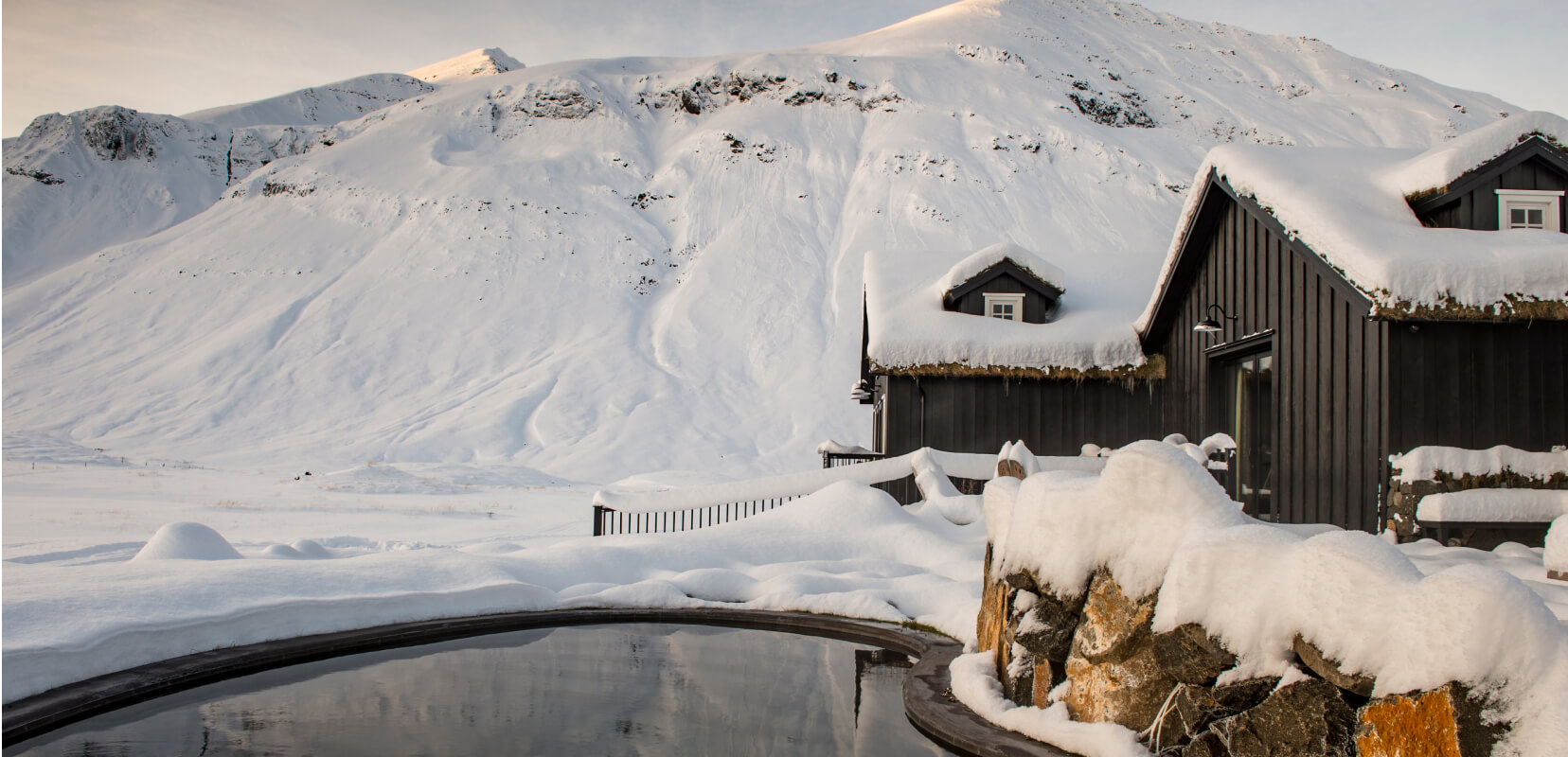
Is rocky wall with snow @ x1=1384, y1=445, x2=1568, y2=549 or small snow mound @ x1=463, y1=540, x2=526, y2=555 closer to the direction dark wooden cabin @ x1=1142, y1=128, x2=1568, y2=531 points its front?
the small snow mound

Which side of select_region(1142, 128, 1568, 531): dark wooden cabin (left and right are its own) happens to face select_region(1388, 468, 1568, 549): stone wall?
left

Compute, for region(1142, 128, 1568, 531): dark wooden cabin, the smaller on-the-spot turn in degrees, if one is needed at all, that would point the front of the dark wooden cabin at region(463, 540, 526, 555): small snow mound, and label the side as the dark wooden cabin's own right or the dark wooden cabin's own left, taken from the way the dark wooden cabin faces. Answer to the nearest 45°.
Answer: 0° — it already faces it

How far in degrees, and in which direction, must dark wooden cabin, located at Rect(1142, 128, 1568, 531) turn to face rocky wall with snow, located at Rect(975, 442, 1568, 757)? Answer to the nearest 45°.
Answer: approximately 45° to its left

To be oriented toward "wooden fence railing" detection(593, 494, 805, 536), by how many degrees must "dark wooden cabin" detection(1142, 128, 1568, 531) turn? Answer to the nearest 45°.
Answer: approximately 45° to its right

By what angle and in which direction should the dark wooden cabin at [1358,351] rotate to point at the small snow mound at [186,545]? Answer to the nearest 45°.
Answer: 0° — it already faces it

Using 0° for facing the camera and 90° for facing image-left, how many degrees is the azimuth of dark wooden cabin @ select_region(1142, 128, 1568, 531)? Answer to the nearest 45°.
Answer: approximately 45°

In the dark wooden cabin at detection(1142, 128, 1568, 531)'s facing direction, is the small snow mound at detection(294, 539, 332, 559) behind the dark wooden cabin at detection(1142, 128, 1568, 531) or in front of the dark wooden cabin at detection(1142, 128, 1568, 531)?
in front

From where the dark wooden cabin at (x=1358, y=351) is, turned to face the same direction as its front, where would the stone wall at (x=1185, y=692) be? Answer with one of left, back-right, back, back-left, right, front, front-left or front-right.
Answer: front-left

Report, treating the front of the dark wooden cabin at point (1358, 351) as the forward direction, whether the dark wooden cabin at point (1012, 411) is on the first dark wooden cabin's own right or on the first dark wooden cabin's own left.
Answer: on the first dark wooden cabin's own right
